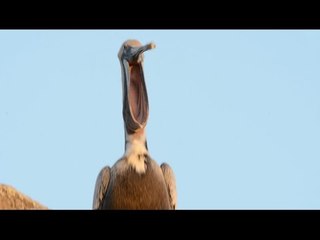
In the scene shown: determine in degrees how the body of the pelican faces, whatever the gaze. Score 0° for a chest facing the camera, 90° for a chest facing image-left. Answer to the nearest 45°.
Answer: approximately 0°
